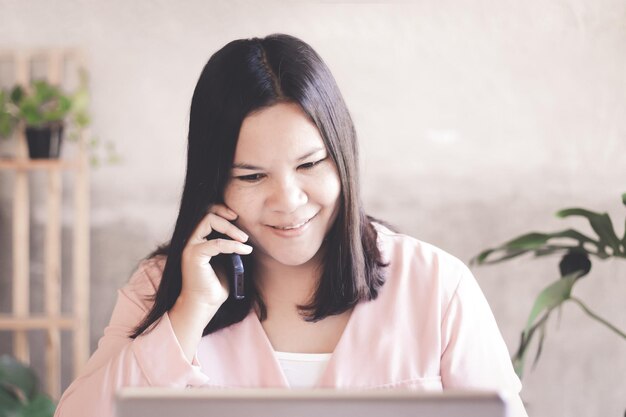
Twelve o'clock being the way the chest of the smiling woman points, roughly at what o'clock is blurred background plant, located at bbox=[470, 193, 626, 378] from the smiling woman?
The blurred background plant is roughly at 7 o'clock from the smiling woman.

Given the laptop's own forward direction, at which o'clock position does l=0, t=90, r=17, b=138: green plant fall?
The green plant is roughly at 11 o'clock from the laptop.

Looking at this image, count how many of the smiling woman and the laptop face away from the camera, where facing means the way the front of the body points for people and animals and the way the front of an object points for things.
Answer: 1

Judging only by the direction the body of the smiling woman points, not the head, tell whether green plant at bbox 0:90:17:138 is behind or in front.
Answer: behind

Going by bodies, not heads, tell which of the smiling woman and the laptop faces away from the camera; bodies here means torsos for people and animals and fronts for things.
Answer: the laptop

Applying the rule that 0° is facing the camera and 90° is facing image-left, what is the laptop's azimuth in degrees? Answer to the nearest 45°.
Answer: approximately 180°

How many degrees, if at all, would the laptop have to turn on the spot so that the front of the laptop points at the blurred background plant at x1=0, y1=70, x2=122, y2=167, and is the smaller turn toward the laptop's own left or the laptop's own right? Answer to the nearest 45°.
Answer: approximately 45° to the laptop's own left

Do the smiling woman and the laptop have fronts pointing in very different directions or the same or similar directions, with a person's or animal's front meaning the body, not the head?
very different directions

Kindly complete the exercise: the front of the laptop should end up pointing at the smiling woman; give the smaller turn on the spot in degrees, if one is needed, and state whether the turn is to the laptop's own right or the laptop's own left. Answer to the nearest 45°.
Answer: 0° — it already faces them

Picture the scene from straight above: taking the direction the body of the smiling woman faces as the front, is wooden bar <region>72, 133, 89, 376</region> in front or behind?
behind

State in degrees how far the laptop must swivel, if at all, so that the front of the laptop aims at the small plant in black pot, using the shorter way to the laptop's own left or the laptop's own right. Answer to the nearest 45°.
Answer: approximately 45° to the laptop's own left

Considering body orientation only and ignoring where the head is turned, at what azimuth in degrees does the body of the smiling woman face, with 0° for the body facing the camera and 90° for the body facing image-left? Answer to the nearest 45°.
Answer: approximately 0°

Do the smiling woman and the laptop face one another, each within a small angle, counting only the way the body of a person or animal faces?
yes
